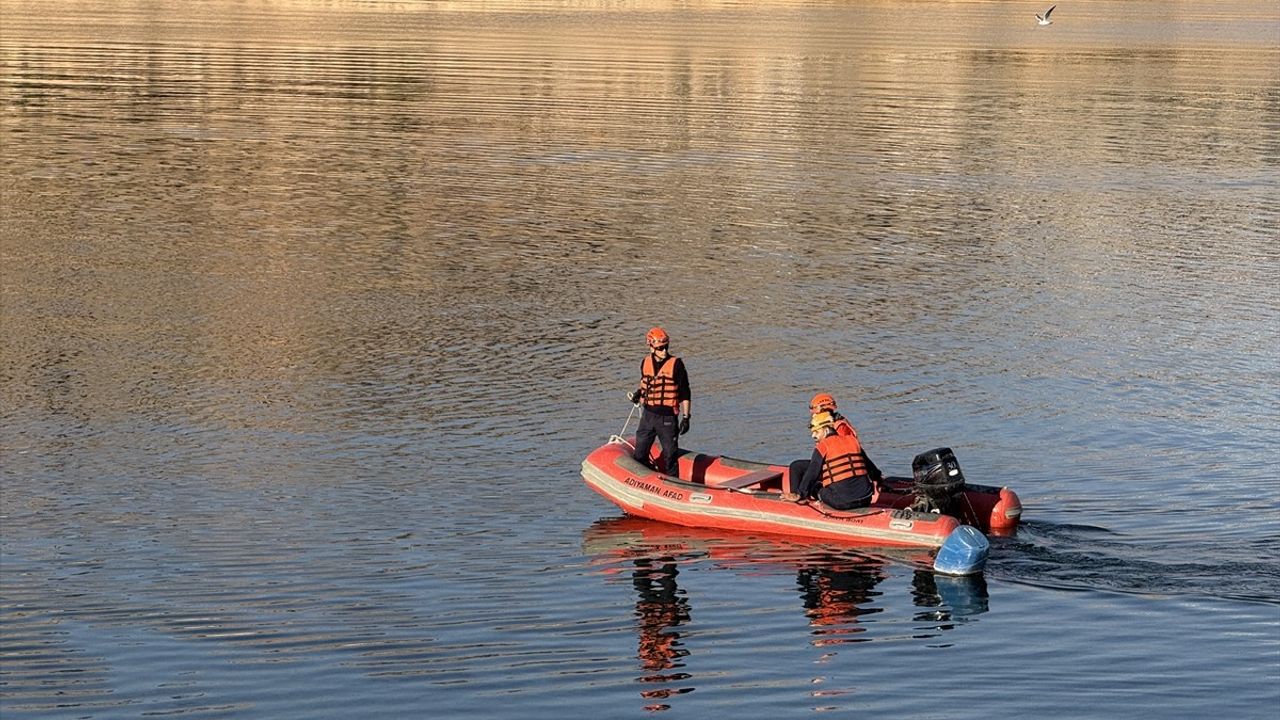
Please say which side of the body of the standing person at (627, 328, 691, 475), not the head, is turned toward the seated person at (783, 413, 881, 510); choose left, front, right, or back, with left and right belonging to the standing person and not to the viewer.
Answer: left

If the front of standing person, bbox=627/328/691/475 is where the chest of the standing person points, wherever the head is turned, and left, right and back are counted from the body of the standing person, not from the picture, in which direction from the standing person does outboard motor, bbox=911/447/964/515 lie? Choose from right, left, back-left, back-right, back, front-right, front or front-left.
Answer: left

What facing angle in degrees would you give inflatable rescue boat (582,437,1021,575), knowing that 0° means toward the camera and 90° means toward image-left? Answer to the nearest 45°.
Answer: approximately 135°
